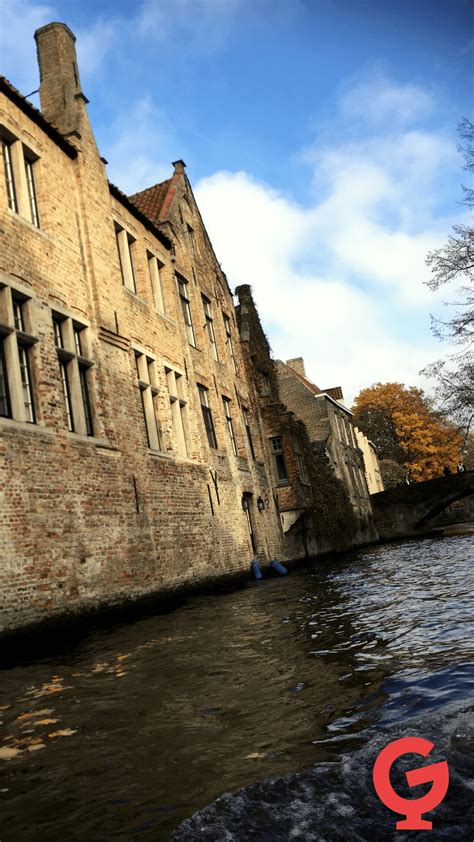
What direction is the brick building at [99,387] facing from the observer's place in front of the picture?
facing the viewer and to the right of the viewer

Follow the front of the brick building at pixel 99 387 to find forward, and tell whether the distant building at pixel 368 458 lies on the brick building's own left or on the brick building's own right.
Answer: on the brick building's own left

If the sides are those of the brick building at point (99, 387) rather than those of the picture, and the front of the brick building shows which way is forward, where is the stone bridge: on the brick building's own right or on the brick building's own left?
on the brick building's own left
